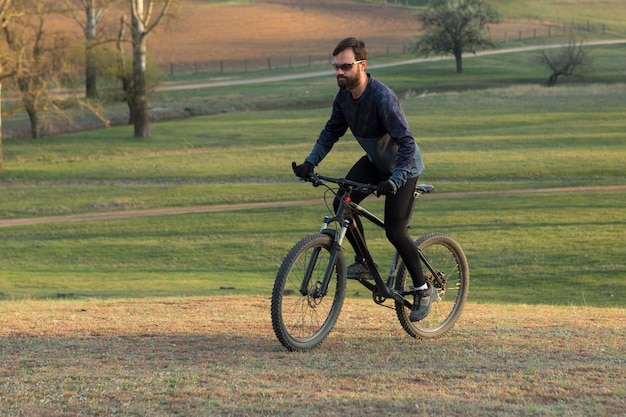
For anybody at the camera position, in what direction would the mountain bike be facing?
facing the viewer and to the left of the viewer

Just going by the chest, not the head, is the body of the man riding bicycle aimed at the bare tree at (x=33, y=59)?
no

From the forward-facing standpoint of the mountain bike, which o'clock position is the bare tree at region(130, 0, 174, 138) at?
The bare tree is roughly at 4 o'clock from the mountain bike.

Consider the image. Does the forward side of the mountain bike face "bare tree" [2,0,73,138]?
no

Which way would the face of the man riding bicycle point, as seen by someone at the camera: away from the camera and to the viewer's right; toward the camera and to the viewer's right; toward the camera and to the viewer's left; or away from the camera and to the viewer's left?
toward the camera and to the viewer's left
